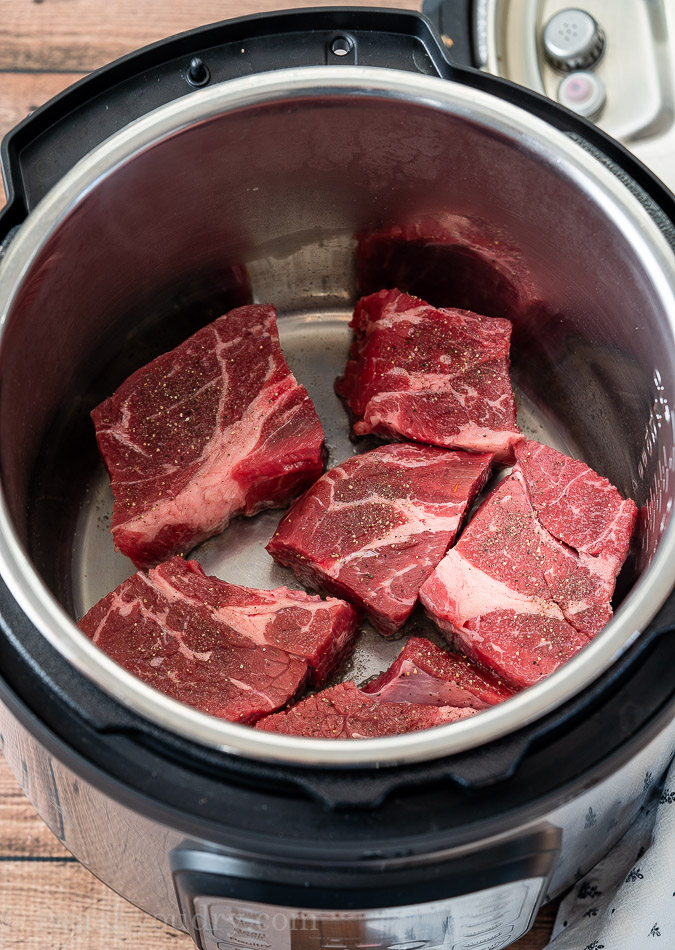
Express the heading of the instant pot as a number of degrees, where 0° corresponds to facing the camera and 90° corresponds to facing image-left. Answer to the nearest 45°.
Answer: approximately 0°
